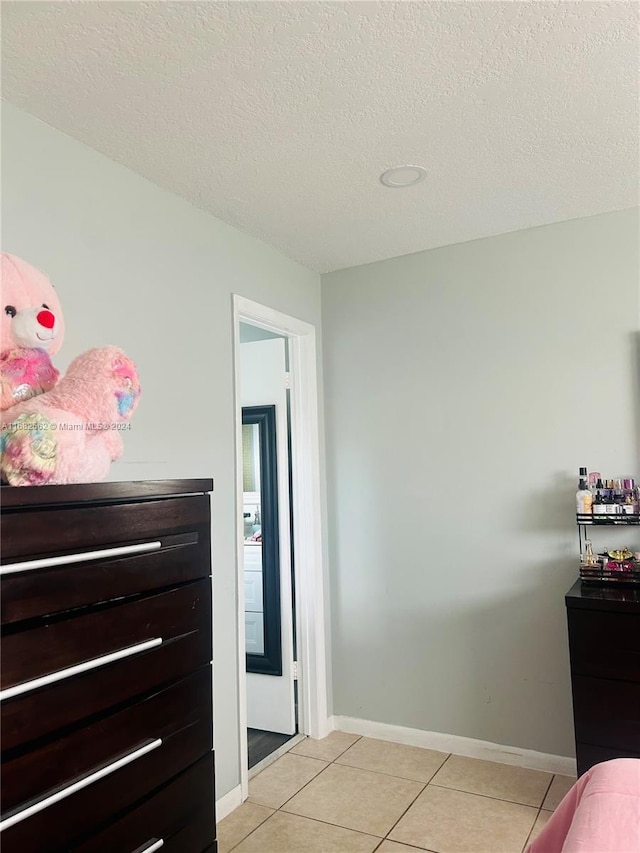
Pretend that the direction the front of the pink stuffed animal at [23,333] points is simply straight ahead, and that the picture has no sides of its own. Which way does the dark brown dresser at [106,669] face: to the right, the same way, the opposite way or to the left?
the same way

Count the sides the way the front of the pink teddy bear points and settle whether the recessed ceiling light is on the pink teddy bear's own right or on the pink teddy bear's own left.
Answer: on the pink teddy bear's own left

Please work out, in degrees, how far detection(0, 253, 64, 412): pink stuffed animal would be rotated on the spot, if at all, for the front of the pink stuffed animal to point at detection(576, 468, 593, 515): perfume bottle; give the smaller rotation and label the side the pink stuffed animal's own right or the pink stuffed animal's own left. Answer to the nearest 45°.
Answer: approximately 45° to the pink stuffed animal's own left

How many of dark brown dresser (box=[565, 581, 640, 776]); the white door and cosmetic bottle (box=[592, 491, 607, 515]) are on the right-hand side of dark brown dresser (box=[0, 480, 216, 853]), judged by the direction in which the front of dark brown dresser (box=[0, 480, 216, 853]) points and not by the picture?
0

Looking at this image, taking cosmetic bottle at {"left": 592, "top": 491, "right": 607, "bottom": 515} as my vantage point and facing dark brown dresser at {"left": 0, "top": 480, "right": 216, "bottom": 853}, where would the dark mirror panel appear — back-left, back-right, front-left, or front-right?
front-right

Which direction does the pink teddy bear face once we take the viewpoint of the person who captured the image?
facing the viewer and to the right of the viewer

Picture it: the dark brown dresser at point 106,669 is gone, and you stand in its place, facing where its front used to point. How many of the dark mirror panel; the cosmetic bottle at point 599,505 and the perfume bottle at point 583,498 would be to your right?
0

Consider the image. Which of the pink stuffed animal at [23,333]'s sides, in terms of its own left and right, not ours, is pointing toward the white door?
left

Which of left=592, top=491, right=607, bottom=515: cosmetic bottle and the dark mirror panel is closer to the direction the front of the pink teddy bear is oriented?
the cosmetic bottle

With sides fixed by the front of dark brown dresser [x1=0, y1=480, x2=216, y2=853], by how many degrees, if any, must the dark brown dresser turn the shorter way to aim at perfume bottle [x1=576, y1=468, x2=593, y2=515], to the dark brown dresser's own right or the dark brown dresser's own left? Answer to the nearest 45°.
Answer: approximately 45° to the dark brown dresser's own left

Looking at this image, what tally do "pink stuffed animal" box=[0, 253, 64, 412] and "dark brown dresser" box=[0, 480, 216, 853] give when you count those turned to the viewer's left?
0

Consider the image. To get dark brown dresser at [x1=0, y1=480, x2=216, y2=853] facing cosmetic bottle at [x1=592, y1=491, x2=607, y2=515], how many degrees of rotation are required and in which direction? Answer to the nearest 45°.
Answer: approximately 45° to its left
